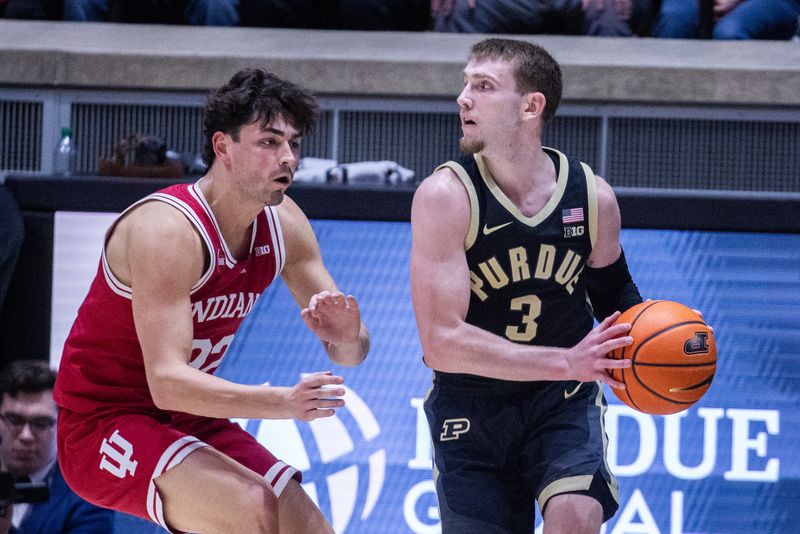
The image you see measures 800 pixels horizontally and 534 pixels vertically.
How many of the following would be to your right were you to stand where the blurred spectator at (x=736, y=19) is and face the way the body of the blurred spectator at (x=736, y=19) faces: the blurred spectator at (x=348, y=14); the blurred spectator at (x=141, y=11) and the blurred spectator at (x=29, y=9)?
3

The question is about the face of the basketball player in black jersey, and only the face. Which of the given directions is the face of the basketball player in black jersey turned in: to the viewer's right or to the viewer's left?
to the viewer's left

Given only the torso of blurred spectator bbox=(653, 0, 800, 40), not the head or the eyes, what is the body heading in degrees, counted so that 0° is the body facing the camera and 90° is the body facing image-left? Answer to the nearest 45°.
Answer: approximately 0°

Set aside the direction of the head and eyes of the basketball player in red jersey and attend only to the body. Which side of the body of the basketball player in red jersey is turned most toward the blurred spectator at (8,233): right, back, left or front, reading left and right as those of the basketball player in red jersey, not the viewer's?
back

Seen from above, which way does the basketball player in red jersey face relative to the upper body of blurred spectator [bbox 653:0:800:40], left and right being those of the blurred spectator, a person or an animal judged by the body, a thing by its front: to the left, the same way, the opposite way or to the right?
to the left

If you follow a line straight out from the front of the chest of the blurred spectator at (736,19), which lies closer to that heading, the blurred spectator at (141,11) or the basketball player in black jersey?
the basketball player in black jersey

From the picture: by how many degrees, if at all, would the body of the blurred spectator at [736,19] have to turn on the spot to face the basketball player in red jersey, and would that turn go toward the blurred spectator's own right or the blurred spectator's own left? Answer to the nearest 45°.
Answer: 0° — they already face them

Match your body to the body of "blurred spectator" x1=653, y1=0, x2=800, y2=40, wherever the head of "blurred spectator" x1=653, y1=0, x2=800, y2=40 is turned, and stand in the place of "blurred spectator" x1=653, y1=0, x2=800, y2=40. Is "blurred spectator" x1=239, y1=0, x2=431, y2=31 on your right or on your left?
on your right

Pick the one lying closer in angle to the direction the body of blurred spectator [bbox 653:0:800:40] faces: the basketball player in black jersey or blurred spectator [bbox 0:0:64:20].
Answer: the basketball player in black jersey

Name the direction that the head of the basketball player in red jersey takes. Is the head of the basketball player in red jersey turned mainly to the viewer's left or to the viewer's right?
to the viewer's right

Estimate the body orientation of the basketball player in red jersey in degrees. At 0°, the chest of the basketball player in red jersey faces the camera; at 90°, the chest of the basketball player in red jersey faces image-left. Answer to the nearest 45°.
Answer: approximately 315°
